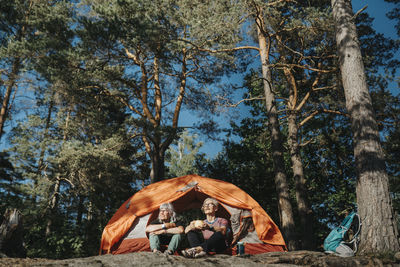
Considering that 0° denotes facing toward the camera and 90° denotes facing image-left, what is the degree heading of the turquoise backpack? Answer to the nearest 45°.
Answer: approximately 90°

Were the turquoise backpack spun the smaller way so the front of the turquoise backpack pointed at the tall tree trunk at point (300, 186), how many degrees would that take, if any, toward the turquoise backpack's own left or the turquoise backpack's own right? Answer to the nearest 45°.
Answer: approximately 90° to the turquoise backpack's own right

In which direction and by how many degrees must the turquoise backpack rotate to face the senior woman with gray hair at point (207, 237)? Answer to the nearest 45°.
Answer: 0° — it already faces them

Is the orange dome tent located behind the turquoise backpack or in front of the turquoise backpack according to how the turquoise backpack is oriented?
in front

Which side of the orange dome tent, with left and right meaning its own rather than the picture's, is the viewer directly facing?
front

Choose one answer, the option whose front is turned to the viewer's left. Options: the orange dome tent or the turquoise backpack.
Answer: the turquoise backpack

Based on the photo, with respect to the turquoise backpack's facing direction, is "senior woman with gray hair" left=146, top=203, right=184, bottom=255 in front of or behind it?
in front

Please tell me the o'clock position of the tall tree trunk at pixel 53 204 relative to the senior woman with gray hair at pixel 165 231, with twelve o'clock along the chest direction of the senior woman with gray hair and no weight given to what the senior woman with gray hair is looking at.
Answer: The tall tree trunk is roughly at 5 o'clock from the senior woman with gray hair.

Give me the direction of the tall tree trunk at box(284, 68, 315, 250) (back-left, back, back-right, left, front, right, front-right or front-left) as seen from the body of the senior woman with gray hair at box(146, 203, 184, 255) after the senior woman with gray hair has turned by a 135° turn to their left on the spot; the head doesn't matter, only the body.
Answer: front

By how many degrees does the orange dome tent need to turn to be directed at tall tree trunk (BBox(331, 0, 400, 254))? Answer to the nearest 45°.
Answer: approximately 45° to its left

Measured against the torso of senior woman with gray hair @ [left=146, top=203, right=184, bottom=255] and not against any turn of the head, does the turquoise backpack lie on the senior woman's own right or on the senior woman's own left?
on the senior woman's own left

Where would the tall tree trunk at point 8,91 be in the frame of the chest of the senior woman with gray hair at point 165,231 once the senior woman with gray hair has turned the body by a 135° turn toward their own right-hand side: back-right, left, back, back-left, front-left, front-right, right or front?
front

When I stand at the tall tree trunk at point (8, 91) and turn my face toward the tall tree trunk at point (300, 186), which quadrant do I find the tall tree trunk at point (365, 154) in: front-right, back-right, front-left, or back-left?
front-right
